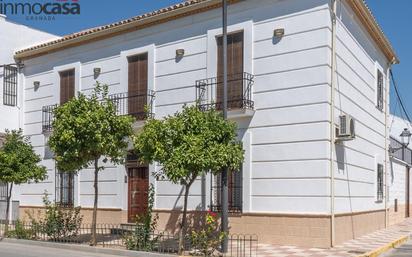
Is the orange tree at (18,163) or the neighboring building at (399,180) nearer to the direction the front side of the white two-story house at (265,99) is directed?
the orange tree

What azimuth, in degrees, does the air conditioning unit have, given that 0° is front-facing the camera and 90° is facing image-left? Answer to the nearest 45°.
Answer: approximately 315°

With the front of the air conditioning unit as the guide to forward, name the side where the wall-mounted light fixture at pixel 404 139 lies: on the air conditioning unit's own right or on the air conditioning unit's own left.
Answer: on the air conditioning unit's own left

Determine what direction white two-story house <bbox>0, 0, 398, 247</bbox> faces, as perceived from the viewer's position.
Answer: facing the viewer and to the left of the viewer
